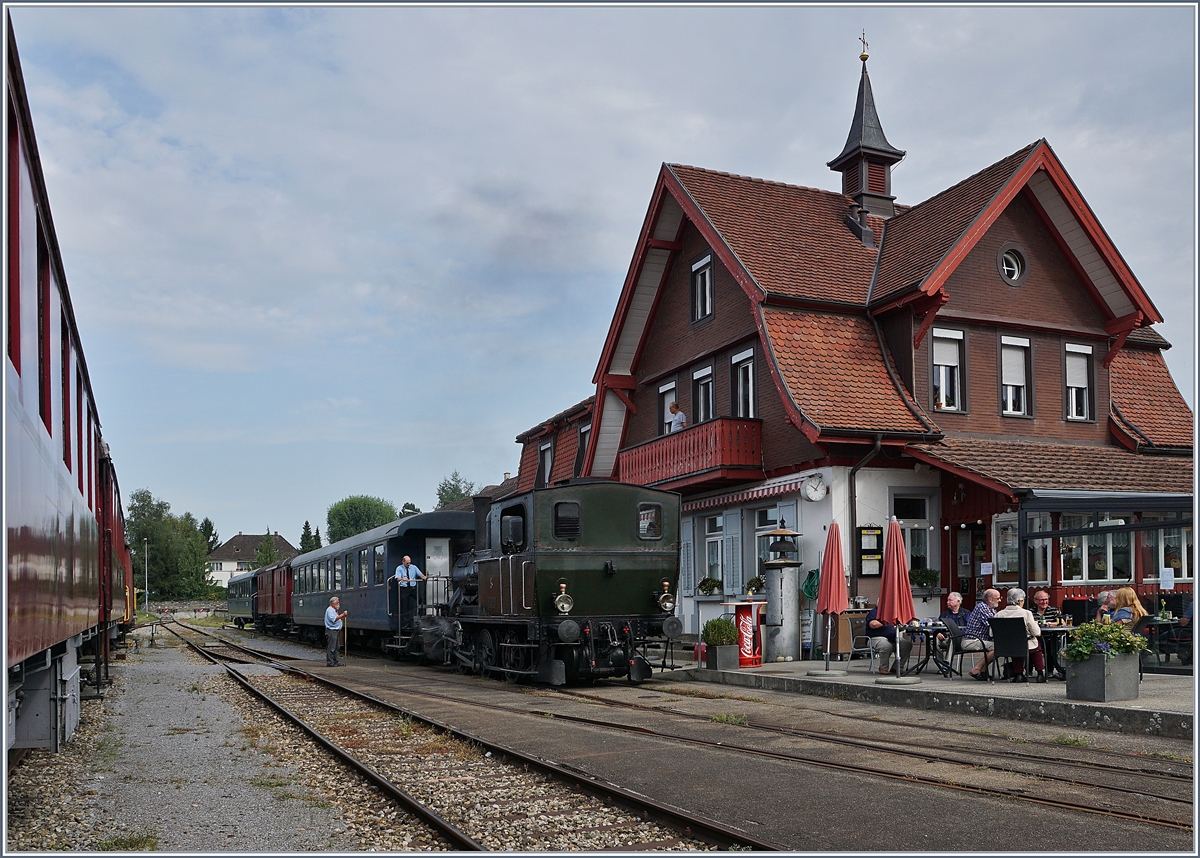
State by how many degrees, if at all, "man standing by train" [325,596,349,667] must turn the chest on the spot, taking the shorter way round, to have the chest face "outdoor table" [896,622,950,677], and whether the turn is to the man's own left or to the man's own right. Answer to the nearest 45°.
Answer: approximately 45° to the man's own right

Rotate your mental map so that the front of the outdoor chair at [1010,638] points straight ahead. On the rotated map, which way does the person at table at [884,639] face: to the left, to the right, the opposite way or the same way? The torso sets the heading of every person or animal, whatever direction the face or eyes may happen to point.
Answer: to the right

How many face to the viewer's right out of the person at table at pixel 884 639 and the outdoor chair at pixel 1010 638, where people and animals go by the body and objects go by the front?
1

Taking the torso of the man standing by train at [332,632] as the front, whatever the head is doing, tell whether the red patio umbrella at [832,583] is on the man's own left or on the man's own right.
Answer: on the man's own right

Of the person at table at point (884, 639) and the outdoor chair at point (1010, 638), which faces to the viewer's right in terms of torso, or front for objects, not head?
the person at table

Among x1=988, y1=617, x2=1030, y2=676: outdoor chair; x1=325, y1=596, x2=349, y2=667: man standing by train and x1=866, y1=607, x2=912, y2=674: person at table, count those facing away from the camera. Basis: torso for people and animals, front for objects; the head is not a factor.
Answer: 1

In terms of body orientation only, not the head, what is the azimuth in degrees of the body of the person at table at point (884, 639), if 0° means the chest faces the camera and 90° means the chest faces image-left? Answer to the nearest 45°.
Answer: approximately 270°

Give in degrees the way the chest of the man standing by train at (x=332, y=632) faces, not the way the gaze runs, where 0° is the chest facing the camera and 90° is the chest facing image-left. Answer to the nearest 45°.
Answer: approximately 270°

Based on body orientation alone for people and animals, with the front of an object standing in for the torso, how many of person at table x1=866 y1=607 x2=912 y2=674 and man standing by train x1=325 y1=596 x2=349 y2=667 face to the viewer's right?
2

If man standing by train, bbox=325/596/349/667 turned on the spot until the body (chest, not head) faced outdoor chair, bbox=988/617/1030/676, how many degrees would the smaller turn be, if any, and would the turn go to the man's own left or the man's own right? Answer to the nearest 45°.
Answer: approximately 45° to the man's own right

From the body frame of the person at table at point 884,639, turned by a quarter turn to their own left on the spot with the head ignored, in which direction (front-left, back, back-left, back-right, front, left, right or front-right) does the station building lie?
front

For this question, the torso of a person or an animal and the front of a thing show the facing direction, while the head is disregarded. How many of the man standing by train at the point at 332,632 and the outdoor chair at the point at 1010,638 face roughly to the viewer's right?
1

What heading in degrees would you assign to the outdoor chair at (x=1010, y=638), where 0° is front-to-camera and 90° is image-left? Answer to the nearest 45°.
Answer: approximately 180°
